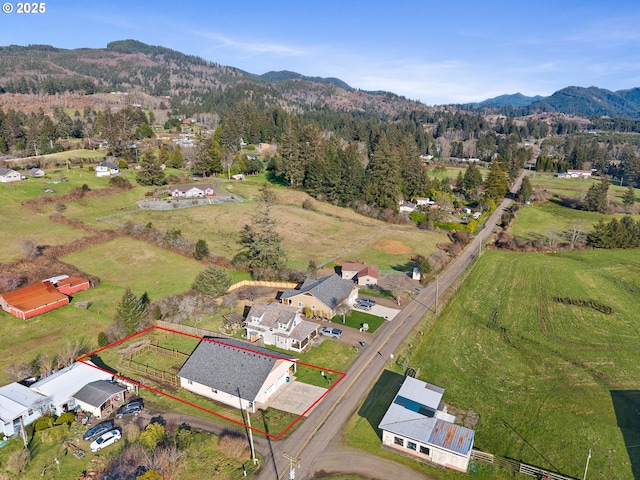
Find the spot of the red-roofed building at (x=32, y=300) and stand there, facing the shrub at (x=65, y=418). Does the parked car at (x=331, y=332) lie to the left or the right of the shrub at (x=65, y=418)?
left

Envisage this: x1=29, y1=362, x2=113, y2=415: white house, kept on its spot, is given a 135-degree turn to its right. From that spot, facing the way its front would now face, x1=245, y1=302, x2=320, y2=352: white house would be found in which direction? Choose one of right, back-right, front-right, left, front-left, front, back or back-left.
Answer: back

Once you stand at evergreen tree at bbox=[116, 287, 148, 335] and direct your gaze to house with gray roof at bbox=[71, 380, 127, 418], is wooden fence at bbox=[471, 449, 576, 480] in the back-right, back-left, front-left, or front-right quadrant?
front-left

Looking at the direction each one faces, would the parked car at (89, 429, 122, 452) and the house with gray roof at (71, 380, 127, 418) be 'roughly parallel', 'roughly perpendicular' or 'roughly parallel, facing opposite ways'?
roughly perpendicular

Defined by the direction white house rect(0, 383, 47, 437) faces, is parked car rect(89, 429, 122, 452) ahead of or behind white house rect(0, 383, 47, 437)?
ahead

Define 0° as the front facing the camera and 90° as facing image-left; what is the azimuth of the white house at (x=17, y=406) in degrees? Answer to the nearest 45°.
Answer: approximately 315°

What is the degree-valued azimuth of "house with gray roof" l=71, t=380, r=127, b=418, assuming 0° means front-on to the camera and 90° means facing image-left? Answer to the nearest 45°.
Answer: approximately 315°
